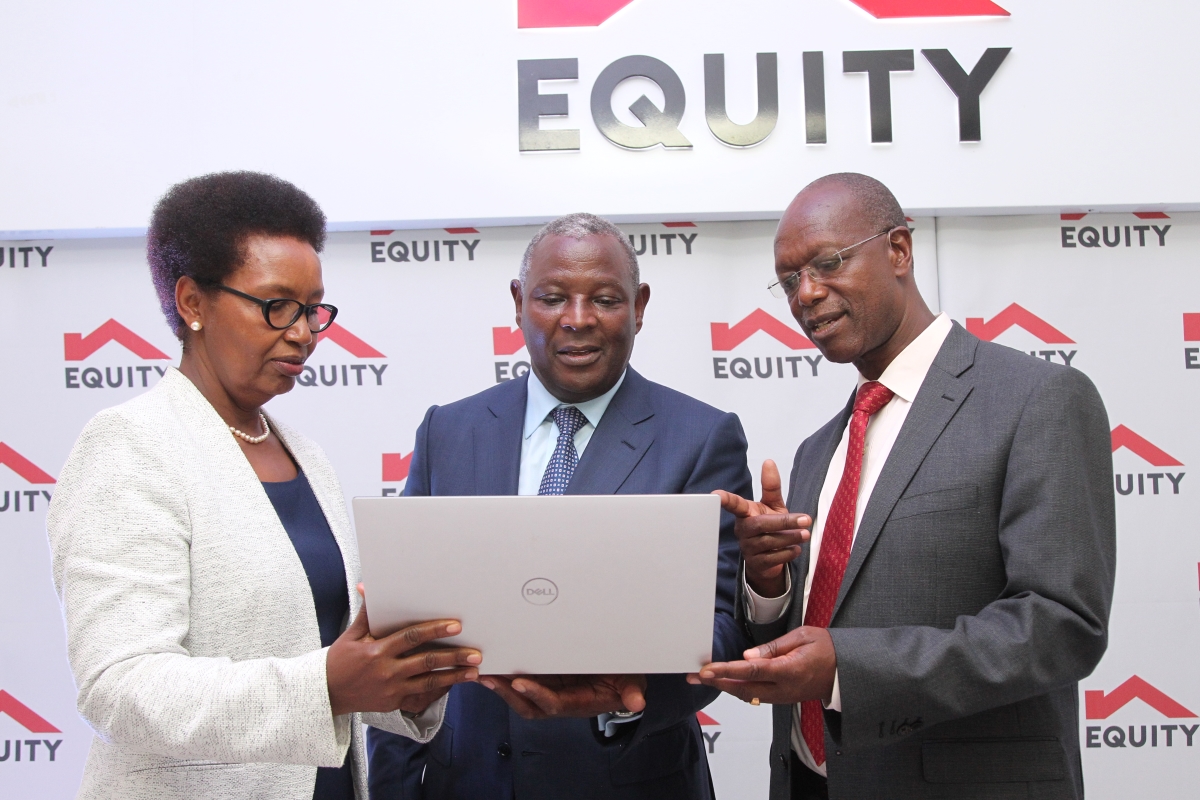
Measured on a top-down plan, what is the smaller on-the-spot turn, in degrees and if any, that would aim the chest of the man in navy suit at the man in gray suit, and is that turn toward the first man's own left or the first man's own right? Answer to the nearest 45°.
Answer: approximately 45° to the first man's own left

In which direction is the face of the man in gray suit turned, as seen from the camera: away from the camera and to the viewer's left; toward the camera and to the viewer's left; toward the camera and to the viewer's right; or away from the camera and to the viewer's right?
toward the camera and to the viewer's left

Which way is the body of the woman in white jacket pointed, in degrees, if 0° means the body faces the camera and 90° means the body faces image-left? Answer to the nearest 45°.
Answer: approximately 315°

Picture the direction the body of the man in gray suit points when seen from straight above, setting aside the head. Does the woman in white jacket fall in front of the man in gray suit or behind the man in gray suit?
in front

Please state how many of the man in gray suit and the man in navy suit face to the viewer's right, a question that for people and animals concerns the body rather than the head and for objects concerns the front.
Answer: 0

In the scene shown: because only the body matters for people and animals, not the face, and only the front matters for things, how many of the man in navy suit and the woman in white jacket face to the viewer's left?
0

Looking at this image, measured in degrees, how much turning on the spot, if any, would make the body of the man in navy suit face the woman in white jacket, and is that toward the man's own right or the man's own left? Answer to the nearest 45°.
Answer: approximately 45° to the man's own right

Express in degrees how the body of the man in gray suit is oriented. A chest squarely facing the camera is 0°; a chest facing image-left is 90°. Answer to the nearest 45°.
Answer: approximately 45°

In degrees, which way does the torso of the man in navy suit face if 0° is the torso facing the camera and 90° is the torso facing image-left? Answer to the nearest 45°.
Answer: approximately 0°
